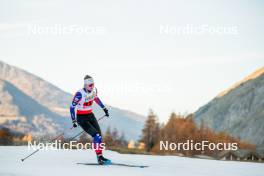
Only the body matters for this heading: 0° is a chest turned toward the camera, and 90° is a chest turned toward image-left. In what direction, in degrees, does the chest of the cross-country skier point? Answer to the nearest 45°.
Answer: approximately 315°
